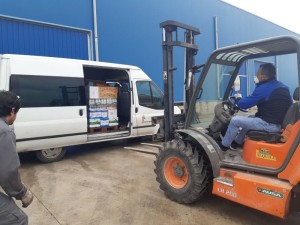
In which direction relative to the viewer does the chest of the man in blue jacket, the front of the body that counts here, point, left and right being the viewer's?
facing away from the viewer and to the left of the viewer

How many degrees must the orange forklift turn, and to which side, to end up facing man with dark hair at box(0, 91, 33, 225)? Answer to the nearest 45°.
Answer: approximately 90° to its left

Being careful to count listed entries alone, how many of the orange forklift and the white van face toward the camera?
0

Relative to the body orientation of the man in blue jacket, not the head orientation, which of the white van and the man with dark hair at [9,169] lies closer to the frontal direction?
the white van

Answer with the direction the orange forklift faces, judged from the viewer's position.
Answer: facing away from the viewer and to the left of the viewer

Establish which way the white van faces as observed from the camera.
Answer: facing away from the viewer and to the right of the viewer

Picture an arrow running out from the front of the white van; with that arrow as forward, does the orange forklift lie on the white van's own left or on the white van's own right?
on the white van's own right

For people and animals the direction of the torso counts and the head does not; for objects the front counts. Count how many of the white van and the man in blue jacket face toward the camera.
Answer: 0

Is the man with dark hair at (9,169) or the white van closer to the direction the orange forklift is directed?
the white van

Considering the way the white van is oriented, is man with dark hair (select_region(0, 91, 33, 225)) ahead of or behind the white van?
behind

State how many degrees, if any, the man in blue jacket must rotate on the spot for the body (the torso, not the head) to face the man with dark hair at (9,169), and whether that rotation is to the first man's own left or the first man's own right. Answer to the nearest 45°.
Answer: approximately 90° to the first man's own left

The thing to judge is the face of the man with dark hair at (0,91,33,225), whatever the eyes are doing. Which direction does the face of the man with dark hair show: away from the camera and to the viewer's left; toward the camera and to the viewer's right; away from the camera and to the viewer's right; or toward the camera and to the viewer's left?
away from the camera and to the viewer's right

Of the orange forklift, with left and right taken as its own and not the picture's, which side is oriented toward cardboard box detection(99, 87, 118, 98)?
front
